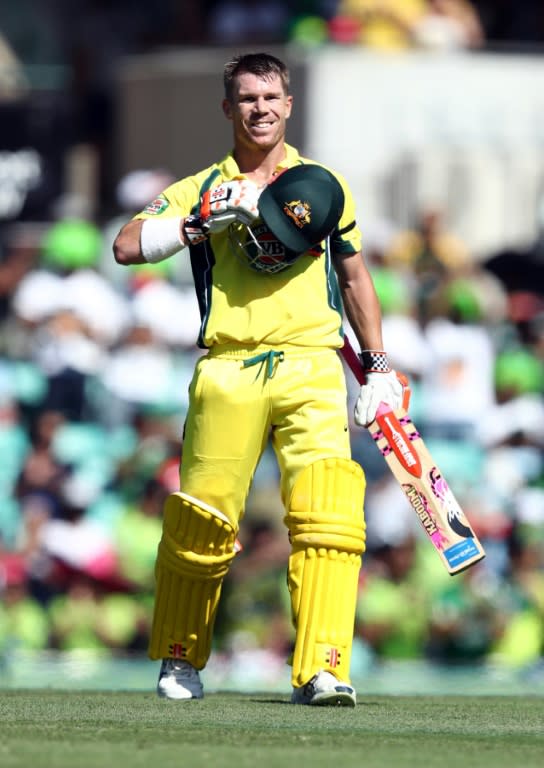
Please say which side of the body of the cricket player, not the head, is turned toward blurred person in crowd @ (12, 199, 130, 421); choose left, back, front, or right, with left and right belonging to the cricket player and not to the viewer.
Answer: back

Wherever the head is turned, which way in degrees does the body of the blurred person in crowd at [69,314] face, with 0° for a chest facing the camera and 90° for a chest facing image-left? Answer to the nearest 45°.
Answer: approximately 0°

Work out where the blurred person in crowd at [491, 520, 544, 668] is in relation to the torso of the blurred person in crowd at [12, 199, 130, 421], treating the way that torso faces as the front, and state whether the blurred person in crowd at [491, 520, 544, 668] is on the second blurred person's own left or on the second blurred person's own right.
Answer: on the second blurred person's own left

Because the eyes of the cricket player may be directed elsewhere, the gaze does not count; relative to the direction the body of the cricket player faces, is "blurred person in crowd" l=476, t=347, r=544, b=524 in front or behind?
behind

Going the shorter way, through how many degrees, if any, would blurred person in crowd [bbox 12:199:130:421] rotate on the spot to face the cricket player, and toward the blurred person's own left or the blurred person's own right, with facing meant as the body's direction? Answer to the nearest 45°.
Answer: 0° — they already face them

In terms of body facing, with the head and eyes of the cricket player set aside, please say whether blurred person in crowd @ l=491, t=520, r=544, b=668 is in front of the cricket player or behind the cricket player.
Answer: behind

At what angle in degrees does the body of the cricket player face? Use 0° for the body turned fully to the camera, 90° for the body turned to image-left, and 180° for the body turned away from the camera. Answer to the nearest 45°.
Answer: approximately 0°
